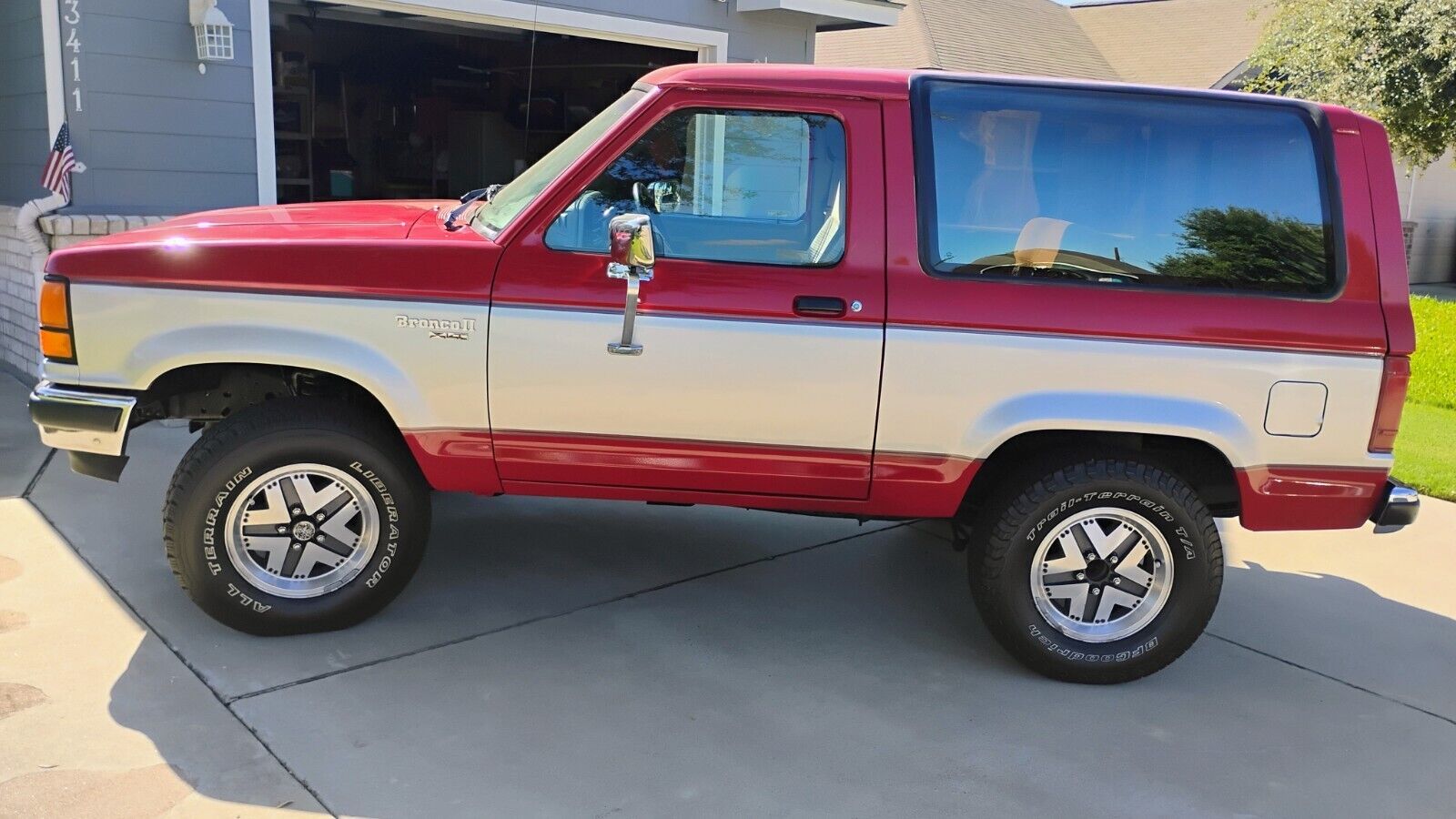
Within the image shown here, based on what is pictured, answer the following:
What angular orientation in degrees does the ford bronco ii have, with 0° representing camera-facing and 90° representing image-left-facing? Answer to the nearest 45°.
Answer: approximately 90°

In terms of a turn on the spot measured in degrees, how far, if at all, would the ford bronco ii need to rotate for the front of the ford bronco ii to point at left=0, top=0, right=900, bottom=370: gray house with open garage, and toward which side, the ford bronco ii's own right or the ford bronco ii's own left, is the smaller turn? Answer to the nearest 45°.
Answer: approximately 45° to the ford bronco ii's own right

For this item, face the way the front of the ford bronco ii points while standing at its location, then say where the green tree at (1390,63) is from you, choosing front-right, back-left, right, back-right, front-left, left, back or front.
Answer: back-right

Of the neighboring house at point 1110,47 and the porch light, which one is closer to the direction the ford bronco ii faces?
the porch light

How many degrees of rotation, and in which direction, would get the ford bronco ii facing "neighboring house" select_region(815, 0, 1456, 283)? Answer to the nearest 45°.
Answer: approximately 90° to its right

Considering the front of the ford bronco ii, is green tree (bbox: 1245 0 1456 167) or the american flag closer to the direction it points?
the american flag
